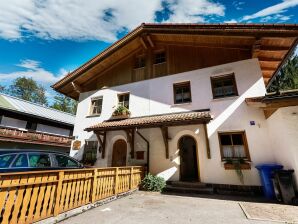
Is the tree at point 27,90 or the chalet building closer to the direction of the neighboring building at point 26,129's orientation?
the chalet building

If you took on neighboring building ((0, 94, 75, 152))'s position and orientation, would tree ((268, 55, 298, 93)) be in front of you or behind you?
in front

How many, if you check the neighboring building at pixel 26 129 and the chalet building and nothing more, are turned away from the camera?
0

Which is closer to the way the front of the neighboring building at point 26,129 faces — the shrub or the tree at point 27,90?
the shrub

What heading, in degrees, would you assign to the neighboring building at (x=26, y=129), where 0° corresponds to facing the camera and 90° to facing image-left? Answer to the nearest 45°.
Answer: approximately 315°

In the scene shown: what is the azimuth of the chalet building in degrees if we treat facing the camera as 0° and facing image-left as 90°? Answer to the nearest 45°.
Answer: approximately 45°

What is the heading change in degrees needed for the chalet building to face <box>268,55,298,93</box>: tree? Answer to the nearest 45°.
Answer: approximately 180°

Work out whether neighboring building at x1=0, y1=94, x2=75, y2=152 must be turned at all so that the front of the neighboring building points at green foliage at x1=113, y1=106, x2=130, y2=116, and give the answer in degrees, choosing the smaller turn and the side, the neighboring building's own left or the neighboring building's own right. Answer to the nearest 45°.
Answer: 0° — it already faces it

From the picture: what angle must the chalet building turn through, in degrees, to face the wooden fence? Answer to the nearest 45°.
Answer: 0° — it already faces it

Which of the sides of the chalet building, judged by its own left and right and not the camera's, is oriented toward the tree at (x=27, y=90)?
right

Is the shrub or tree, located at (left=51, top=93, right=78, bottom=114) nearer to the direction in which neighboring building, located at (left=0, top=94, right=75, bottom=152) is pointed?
the shrub

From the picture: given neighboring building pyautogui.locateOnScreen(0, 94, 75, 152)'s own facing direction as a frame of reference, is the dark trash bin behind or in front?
in front

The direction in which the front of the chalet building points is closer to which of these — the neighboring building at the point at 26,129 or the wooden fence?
the wooden fence
